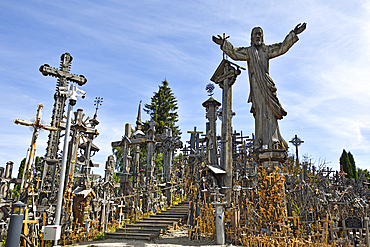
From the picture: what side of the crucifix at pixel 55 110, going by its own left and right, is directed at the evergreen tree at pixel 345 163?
left

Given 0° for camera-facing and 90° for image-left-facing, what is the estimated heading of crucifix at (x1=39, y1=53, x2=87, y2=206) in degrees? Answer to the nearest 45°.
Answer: approximately 0°

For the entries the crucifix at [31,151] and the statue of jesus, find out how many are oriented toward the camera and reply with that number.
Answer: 2

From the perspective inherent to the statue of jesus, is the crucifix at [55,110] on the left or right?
on its right

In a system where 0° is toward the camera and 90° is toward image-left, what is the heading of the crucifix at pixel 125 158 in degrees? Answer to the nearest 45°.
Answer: approximately 315°

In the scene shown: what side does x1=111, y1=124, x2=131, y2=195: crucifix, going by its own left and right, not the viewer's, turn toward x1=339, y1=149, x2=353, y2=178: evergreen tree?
left

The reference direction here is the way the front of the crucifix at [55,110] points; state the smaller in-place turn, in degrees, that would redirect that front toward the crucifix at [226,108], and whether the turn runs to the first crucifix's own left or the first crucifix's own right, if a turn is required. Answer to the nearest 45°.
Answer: approximately 45° to the first crucifix's own left
